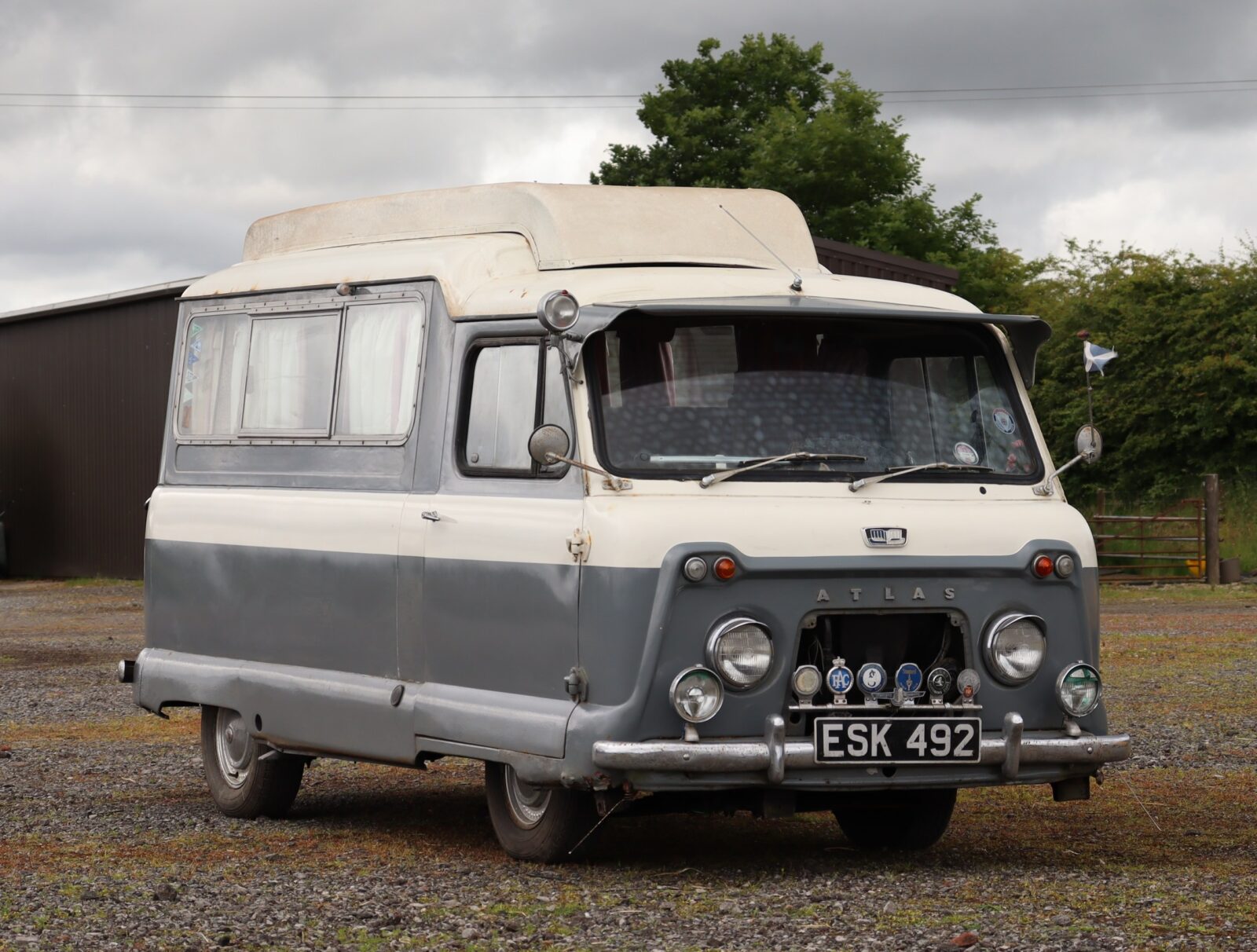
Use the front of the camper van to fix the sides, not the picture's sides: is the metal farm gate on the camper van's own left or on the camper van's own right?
on the camper van's own left

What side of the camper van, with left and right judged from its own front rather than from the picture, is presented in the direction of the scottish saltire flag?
left

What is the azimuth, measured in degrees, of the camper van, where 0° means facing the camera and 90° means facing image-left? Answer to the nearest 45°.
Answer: approximately 315°
